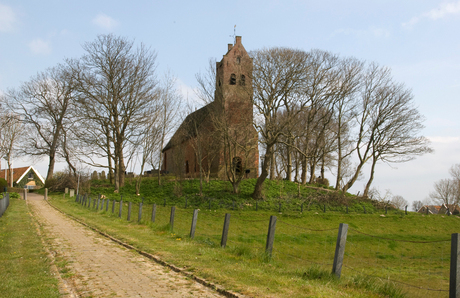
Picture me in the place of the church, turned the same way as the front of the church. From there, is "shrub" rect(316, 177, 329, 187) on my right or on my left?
on my left

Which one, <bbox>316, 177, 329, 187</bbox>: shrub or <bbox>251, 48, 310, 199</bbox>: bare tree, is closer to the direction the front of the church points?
the bare tree

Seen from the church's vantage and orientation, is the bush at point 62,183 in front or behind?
behind

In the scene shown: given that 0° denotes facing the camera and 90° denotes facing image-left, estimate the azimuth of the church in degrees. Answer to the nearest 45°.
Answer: approximately 315°

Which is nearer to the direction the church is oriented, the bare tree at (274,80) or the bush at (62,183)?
the bare tree

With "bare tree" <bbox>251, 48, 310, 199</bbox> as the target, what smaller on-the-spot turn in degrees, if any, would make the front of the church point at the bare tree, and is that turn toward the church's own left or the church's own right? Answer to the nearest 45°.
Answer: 0° — it already faces it
